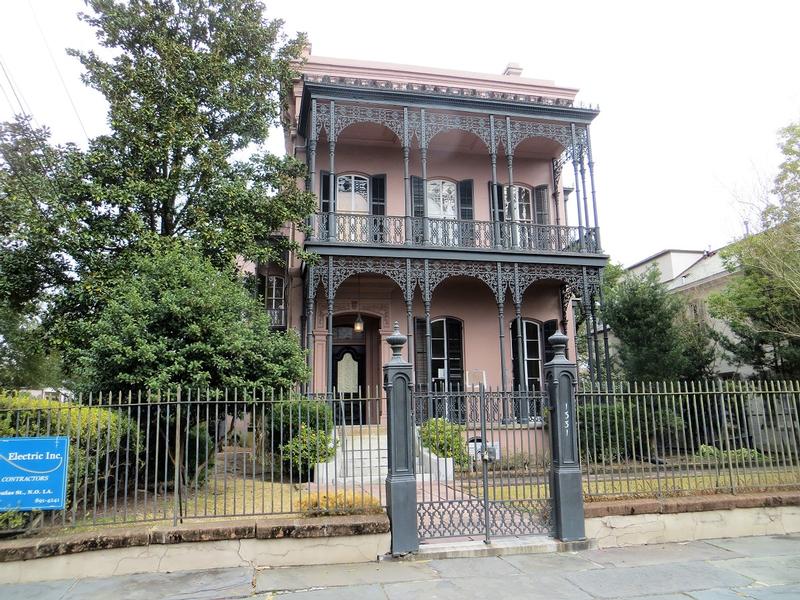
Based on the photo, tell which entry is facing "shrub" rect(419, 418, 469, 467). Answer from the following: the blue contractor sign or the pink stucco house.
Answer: the pink stucco house

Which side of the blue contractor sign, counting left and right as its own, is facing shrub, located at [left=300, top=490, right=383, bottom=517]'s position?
left

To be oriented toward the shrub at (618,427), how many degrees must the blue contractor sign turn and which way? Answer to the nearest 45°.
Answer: approximately 90° to its left

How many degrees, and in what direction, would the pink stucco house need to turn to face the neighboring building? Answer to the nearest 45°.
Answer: approximately 135° to its left

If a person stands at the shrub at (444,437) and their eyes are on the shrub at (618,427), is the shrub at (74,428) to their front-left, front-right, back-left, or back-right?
back-right

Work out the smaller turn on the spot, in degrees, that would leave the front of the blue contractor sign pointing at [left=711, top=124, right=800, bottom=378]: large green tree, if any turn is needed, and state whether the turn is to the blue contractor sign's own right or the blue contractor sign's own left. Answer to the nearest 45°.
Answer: approximately 90° to the blue contractor sign's own left

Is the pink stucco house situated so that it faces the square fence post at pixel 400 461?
yes

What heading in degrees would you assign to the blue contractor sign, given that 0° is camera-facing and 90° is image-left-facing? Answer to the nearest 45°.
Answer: approximately 0°

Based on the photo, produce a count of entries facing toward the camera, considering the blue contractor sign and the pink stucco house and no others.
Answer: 2
